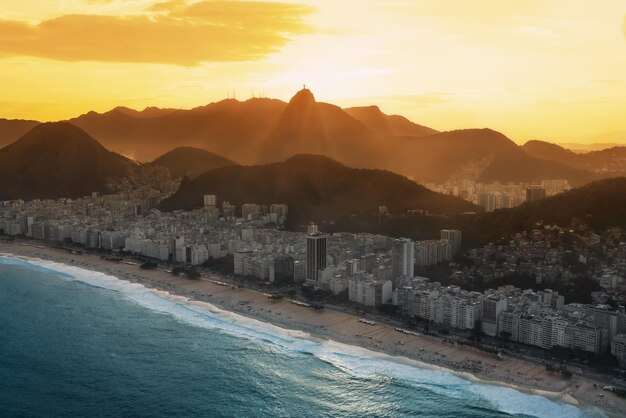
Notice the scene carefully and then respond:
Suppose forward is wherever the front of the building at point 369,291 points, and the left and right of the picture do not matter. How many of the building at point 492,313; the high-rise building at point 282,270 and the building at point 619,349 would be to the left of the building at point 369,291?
2

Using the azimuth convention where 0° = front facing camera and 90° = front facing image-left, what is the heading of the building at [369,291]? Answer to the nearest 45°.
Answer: approximately 45°

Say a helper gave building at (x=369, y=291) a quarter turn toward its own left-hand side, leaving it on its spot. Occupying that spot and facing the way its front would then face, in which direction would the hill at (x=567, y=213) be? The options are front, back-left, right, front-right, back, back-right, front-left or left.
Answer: left

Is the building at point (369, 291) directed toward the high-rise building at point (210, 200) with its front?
no

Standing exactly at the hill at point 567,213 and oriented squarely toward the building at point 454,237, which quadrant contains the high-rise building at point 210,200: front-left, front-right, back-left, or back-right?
front-right

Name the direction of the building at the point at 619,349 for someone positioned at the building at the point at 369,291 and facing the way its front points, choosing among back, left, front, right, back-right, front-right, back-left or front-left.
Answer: left

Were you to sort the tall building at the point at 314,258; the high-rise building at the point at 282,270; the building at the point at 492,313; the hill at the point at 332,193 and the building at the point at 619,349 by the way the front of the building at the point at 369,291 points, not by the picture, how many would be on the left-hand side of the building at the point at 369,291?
2

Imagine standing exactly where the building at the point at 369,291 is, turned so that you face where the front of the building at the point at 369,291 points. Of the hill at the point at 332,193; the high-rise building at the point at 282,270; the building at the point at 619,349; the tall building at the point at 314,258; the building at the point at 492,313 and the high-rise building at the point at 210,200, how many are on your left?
2

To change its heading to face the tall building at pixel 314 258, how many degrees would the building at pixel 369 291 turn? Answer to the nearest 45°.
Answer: approximately 90° to its right

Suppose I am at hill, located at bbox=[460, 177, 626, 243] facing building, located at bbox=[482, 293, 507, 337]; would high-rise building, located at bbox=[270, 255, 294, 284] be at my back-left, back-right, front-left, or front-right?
front-right

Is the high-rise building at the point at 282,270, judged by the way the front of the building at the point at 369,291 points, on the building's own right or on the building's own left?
on the building's own right

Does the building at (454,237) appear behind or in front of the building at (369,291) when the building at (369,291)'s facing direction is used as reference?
behind

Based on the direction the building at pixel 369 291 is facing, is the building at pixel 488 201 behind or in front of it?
behind

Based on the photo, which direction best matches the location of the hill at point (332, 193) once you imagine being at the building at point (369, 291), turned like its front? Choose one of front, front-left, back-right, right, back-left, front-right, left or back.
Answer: back-right
